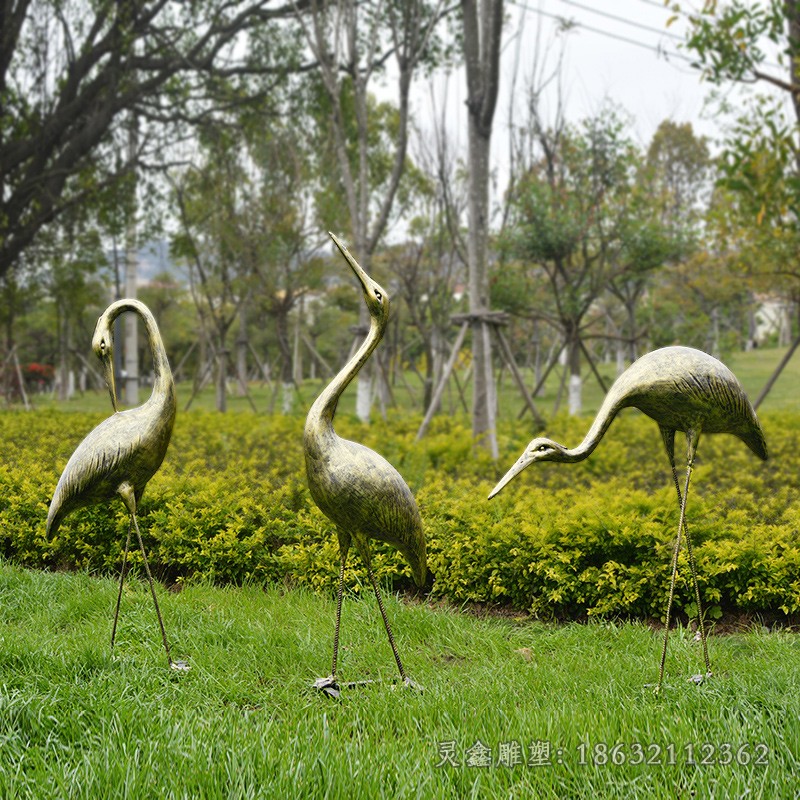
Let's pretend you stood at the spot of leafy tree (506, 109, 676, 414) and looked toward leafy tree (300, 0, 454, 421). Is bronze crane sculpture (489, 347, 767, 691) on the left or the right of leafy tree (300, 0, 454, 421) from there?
left

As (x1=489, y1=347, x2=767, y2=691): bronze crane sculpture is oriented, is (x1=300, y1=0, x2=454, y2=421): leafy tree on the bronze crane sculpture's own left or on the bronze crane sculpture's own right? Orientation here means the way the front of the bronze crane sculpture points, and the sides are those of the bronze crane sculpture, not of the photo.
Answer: on the bronze crane sculpture's own right

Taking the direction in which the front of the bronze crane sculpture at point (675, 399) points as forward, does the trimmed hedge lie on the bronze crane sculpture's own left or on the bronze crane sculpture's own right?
on the bronze crane sculpture's own right

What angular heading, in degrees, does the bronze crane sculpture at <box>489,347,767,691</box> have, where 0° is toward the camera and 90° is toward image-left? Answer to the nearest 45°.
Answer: approximately 90°

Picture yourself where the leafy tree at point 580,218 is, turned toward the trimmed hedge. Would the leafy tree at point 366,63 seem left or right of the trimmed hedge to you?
right

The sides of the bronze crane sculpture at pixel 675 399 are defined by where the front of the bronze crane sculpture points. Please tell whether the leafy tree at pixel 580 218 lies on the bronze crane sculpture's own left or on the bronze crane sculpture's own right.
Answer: on the bronze crane sculpture's own right
